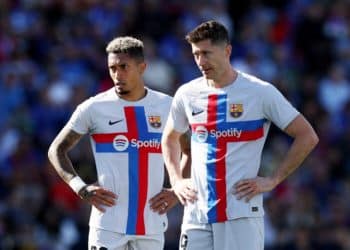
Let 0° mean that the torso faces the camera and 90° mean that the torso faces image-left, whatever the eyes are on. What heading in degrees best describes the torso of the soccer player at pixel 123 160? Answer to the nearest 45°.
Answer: approximately 0°

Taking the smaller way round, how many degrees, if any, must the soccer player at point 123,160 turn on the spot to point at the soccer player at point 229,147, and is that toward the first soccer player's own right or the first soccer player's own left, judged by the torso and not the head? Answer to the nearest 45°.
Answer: approximately 45° to the first soccer player's own left
